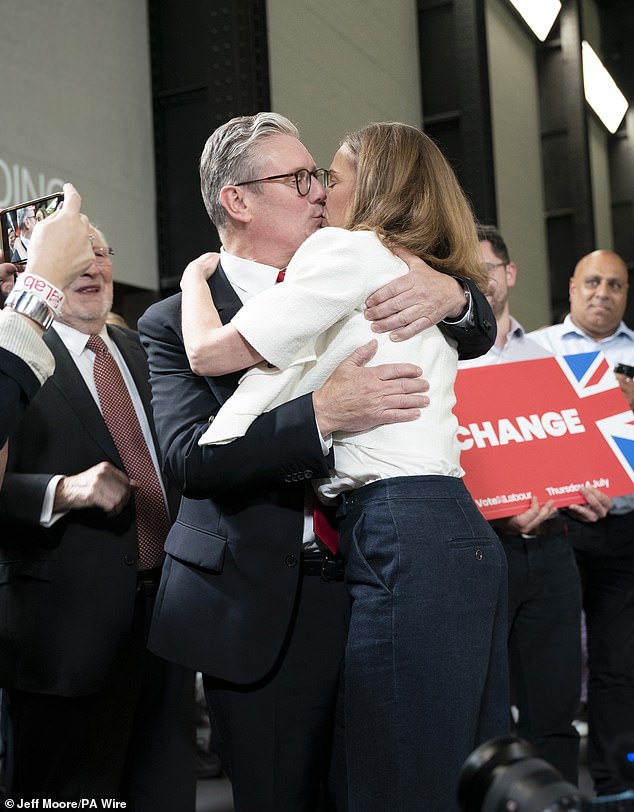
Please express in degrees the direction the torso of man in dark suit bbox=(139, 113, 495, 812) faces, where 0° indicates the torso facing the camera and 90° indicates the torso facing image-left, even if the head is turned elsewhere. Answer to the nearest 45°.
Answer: approximately 270°

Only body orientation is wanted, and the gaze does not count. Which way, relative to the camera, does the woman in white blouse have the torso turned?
to the viewer's left

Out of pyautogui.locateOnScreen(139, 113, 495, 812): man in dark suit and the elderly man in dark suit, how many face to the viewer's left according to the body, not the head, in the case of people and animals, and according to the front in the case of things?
0

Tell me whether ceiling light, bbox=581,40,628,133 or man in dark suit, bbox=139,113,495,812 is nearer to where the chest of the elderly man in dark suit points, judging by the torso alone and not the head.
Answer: the man in dark suit

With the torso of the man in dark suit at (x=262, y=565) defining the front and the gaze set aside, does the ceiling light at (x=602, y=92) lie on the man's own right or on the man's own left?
on the man's own left

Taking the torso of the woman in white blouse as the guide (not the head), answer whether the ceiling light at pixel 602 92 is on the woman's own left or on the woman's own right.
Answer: on the woman's own right

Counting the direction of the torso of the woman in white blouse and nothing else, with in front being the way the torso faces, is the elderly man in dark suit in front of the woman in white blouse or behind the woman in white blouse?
in front

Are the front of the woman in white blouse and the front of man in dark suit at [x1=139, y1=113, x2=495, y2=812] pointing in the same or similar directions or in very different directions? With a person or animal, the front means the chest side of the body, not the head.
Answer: very different directions

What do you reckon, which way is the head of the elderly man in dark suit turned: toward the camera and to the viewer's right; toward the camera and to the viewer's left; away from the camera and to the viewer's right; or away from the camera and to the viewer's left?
toward the camera and to the viewer's right

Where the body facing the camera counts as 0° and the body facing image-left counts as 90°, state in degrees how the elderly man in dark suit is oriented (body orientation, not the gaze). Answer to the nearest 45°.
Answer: approximately 315°
